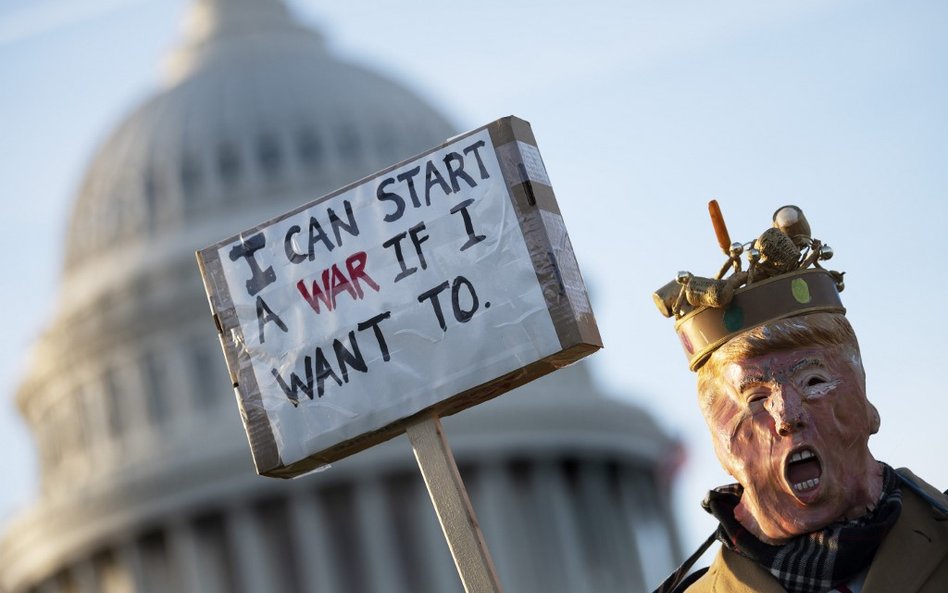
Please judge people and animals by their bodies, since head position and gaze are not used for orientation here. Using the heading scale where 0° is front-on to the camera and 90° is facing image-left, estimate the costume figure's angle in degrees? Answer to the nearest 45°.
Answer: approximately 0°
